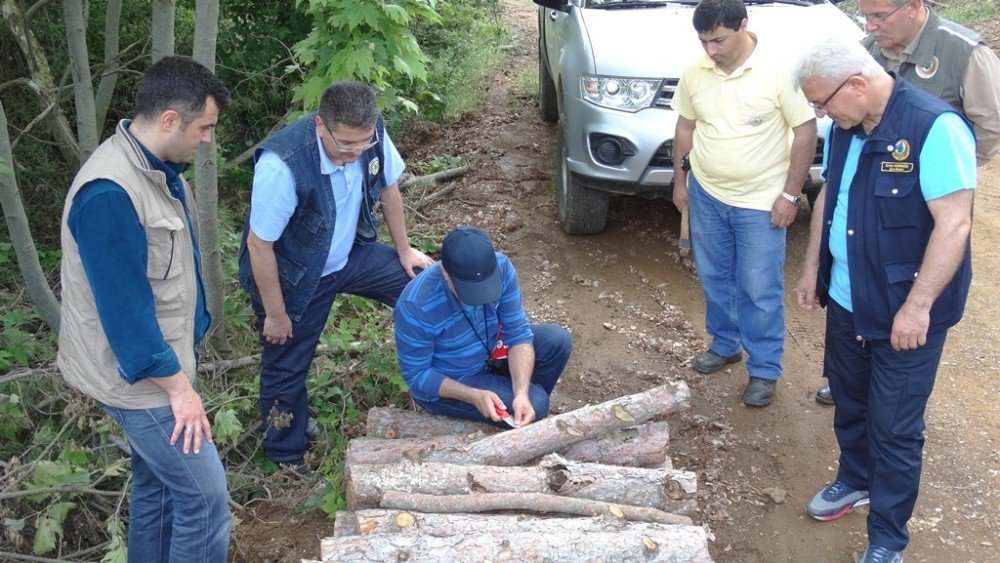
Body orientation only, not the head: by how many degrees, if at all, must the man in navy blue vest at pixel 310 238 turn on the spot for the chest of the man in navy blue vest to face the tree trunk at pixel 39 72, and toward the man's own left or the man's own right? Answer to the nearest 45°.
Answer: approximately 180°

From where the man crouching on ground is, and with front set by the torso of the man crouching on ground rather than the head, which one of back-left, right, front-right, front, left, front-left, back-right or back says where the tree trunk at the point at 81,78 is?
back

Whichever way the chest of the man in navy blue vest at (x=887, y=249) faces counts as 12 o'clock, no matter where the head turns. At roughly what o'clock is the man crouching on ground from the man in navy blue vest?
The man crouching on ground is roughly at 1 o'clock from the man in navy blue vest.

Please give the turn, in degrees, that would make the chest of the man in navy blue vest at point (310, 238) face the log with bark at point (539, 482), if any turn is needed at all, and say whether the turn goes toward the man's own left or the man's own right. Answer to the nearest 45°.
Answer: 0° — they already face it

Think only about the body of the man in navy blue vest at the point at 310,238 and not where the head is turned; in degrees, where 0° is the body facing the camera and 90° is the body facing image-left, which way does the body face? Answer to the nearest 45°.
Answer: approximately 315°

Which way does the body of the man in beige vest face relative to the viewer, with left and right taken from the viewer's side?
facing to the right of the viewer

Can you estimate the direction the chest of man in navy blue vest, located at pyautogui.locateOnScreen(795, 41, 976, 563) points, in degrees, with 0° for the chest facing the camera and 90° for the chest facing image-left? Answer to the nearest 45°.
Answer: approximately 45°

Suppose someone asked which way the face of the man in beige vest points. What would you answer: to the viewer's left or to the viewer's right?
to the viewer's right

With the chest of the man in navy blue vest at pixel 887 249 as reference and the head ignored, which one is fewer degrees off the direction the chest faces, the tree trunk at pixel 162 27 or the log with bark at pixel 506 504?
the log with bark

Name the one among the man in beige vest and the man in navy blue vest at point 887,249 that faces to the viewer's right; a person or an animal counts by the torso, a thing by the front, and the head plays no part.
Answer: the man in beige vest

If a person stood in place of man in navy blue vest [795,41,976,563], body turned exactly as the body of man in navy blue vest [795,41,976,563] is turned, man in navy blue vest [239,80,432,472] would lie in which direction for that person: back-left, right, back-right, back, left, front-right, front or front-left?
front-right

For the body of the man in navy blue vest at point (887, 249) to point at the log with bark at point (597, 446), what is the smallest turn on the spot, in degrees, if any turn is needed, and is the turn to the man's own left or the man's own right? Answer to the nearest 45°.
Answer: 0° — they already face it

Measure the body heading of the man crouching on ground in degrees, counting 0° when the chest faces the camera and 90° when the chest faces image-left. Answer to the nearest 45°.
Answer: approximately 315°
